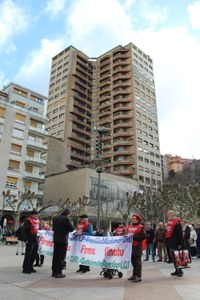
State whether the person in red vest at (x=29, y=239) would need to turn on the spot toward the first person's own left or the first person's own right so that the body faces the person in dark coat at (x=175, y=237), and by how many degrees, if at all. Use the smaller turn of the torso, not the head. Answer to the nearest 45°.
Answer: approximately 45° to the first person's own left

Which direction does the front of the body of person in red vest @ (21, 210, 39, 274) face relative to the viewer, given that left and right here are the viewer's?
facing the viewer and to the right of the viewer

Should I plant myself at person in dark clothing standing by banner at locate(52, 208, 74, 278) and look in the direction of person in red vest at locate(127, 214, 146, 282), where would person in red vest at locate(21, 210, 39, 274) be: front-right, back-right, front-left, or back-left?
back-left

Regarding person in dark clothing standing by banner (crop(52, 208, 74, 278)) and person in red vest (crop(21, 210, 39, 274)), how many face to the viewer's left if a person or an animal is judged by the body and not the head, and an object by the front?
0
